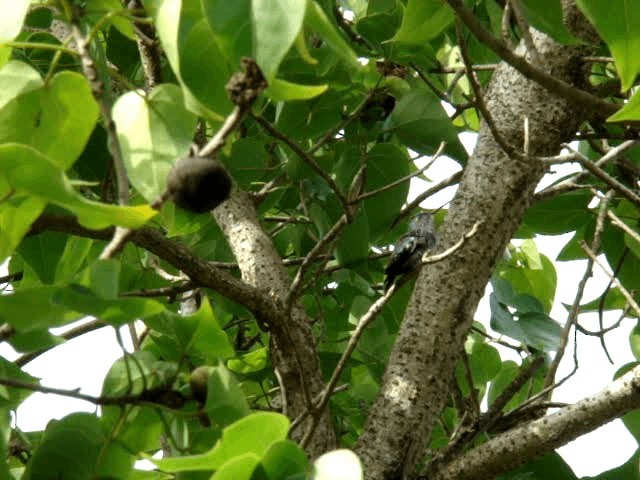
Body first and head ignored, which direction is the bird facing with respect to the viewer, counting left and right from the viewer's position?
facing to the right of the viewer
